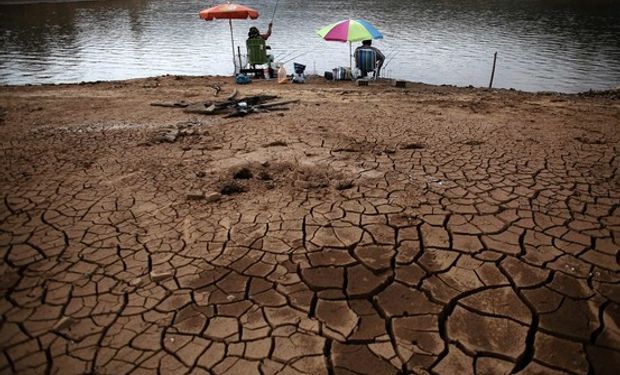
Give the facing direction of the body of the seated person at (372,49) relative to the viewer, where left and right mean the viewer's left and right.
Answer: facing away from the viewer

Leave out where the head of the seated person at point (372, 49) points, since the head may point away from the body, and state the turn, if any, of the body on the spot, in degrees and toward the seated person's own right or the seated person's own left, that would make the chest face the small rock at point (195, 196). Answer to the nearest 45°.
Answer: approximately 180°

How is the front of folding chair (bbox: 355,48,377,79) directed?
away from the camera

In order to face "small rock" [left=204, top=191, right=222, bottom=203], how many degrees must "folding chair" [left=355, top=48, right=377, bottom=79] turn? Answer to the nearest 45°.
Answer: approximately 180°

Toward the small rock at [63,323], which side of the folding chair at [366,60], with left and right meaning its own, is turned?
back

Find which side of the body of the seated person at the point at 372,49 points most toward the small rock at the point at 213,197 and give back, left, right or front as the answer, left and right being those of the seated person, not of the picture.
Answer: back
